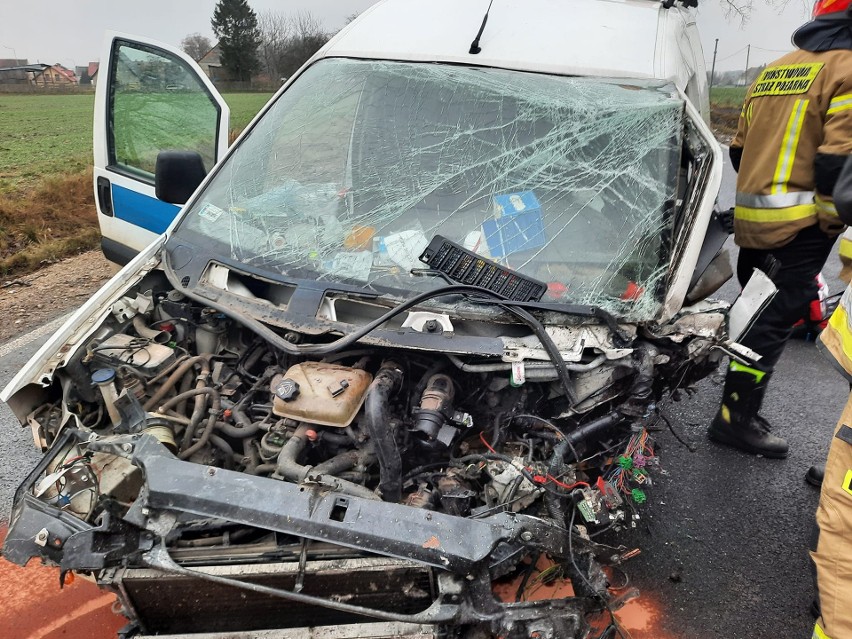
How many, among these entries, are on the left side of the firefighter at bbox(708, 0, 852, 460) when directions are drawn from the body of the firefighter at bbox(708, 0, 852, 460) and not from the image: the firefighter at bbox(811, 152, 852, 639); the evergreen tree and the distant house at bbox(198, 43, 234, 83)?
2

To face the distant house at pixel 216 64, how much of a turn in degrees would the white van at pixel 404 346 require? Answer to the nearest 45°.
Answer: approximately 135° to its right

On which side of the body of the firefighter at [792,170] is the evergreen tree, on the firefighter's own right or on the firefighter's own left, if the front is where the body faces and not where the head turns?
on the firefighter's own left

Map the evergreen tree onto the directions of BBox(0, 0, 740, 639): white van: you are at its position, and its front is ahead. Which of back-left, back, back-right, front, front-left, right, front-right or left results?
back-right

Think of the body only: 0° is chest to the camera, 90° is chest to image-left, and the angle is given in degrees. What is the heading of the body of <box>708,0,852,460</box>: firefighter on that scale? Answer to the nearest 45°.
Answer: approximately 225°

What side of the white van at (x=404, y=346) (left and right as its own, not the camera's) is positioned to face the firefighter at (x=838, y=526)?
left

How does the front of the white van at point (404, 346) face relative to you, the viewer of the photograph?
facing the viewer and to the left of the viewer
